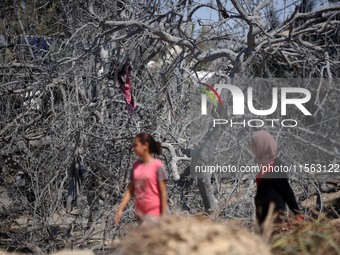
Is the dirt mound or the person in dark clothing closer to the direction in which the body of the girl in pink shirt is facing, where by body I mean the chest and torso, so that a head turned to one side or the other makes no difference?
the dirt mound

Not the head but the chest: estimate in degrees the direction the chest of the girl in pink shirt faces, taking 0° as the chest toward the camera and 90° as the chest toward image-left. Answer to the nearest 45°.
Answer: approximately 45°

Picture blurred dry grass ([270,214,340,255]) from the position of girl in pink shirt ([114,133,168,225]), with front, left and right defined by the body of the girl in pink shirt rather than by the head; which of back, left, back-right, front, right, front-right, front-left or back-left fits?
left

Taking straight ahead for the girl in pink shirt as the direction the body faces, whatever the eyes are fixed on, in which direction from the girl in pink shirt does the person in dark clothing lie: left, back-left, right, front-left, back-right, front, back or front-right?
back-left

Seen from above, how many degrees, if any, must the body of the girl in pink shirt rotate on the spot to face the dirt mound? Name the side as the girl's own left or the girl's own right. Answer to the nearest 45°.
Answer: approximately 45° to the girl's own left

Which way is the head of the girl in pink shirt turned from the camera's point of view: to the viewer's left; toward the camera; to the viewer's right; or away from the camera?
to the viewer's left

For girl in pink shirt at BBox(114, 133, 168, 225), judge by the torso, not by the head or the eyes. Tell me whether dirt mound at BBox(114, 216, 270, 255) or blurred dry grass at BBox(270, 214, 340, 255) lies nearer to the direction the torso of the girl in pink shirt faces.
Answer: the dirt mound
